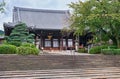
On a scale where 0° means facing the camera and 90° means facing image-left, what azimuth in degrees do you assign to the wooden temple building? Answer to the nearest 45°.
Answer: approximately 0°

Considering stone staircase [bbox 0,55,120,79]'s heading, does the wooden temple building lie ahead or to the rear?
to the rear

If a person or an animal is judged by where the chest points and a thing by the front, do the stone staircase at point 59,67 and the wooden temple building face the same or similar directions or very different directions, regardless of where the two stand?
same or similar directions

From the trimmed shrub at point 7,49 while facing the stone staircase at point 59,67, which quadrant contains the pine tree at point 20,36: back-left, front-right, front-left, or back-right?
back-left

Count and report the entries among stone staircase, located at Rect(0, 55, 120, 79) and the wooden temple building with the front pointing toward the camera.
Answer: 2

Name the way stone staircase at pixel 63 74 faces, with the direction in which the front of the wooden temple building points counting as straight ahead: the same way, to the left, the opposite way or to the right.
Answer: the same way

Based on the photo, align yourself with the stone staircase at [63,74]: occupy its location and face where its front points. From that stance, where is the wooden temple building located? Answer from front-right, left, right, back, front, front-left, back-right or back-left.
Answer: back

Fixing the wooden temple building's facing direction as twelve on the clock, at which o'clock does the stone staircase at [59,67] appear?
The stone staircase is roughly at 12 o'clock from the wooden temple building.

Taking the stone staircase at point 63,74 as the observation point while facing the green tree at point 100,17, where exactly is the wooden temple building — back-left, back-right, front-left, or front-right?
front-left

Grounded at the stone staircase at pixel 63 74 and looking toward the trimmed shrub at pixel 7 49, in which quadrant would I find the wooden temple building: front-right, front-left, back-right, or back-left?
front-right

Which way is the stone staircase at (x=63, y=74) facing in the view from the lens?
facing the viewer
